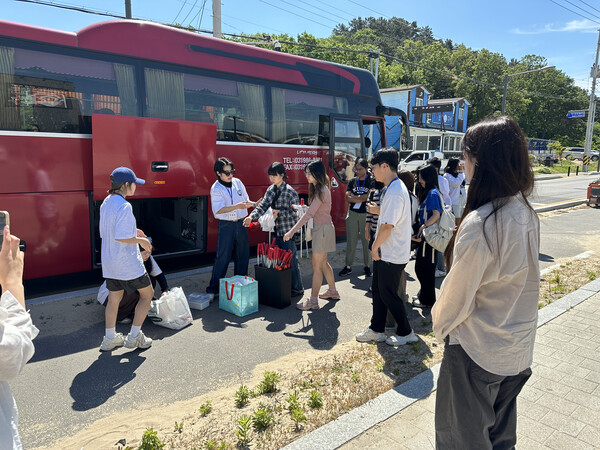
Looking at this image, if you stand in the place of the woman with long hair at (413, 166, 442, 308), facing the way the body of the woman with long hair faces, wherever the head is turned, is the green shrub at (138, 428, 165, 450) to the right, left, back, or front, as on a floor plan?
left

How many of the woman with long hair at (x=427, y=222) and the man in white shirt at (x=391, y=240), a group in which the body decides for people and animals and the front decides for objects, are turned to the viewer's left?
2

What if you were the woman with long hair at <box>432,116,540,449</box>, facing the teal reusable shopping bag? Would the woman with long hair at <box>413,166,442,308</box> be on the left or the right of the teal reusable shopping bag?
right

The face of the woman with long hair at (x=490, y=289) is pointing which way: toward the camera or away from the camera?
away from the camera

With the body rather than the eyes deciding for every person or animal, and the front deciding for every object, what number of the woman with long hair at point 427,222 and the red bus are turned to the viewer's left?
1

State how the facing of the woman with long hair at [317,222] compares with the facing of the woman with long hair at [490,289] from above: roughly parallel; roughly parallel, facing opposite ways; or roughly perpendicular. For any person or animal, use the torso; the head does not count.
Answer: roughly perpendicular

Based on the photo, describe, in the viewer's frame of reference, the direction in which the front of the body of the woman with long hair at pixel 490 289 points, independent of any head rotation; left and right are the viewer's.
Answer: facing away from the viewer and to the left of the viewer

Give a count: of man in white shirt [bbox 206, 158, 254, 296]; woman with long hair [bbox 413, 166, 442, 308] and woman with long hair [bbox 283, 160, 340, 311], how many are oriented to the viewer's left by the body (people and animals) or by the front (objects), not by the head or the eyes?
2

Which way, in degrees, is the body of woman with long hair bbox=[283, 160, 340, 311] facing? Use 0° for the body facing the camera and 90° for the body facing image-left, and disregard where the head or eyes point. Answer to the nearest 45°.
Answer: approximately 90°

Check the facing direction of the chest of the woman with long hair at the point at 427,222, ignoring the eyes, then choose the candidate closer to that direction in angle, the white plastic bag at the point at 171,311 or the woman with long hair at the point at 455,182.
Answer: the white plastic bag

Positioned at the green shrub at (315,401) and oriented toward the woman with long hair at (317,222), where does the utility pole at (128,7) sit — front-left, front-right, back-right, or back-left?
front-left

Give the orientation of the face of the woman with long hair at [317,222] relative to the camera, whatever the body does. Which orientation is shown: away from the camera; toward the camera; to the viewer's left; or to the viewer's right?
to the viewer's left

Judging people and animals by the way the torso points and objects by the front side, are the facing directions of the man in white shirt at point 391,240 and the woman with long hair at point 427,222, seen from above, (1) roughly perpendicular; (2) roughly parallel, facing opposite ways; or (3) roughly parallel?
roughly parallel

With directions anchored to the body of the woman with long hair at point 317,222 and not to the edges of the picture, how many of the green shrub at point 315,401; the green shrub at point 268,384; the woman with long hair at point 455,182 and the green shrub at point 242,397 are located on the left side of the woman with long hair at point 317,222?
3

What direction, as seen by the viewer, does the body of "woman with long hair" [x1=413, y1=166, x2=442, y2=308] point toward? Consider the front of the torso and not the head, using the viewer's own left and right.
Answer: facing to the left of the viewer

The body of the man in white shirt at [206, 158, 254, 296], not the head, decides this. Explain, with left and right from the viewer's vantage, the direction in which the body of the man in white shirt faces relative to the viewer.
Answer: facing the viewer and to the right of the viewer

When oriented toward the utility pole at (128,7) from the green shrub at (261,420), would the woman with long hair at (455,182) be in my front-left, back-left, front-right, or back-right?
front-right

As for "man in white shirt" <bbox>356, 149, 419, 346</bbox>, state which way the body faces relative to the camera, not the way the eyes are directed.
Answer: to the viewer's left

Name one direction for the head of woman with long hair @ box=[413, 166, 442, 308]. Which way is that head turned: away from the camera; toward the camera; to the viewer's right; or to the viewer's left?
to the viewer's left
